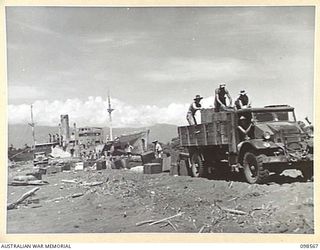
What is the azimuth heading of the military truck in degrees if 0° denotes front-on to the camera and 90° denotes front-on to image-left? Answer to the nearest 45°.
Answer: approximately 315°

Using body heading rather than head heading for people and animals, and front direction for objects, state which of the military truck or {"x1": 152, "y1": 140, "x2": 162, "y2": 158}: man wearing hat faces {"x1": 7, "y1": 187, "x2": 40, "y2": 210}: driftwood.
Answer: the man wearing hat

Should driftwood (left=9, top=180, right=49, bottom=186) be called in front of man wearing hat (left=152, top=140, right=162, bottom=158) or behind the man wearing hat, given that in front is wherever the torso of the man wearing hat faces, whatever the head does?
in front

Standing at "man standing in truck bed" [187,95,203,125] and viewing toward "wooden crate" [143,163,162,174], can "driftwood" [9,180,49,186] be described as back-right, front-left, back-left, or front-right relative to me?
front-left

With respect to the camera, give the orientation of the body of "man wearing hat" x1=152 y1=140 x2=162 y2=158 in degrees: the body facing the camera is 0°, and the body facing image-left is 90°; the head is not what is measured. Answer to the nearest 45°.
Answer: approximately 90°

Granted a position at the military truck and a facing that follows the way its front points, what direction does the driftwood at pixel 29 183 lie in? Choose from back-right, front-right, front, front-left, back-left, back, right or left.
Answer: back-right

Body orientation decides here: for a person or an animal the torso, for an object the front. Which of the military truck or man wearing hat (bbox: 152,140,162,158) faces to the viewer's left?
the man wearing hat

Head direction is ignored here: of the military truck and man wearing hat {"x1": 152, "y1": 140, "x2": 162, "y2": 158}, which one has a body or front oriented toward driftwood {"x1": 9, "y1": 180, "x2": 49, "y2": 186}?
the man wearing hat
